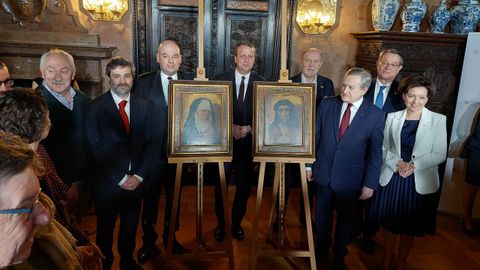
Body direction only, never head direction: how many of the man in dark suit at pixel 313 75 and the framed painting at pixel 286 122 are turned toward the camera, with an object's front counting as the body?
2

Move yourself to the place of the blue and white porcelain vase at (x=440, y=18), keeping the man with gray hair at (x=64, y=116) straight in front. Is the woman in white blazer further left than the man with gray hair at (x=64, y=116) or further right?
left

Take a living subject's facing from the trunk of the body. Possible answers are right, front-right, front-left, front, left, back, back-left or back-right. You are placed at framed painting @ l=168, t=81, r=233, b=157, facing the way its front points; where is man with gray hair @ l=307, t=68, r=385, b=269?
left

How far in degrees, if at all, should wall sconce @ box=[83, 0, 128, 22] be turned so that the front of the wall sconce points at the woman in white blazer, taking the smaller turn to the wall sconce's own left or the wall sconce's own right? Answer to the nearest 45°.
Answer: approximately 45° to the wall sconce's own left

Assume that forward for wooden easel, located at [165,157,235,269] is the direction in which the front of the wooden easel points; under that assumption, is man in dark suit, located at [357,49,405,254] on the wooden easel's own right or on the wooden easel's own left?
on the wooden easel's own left

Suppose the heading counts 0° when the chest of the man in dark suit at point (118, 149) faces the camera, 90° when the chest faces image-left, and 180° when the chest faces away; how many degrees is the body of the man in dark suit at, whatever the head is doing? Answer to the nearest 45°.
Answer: approximately 0°

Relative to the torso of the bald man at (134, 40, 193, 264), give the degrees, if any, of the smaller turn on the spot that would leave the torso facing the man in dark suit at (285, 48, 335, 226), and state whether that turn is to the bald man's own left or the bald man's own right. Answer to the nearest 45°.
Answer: approximately 90° to the bald man's own left

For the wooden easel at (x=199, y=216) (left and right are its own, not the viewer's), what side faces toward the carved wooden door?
back
